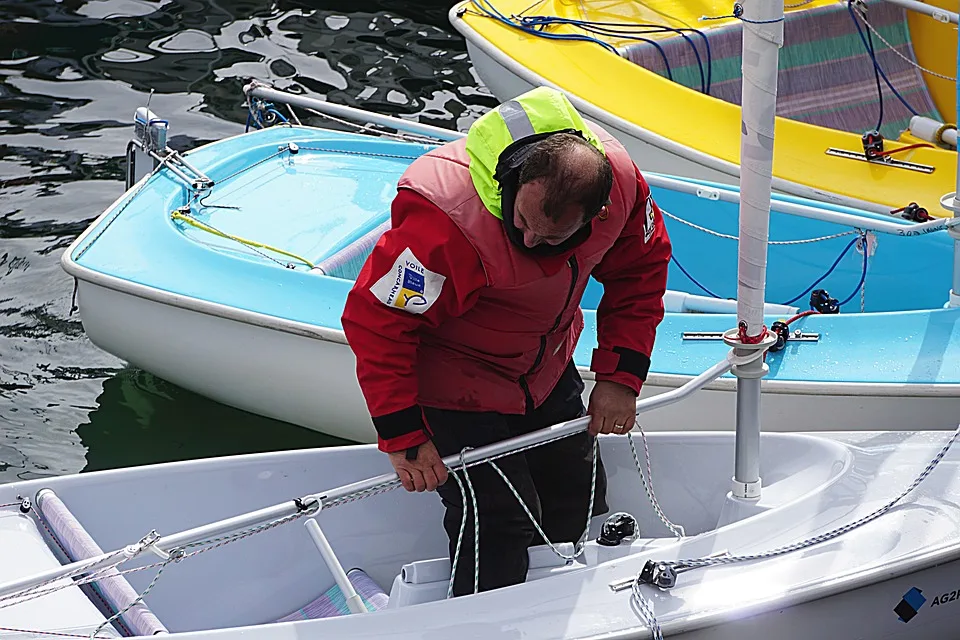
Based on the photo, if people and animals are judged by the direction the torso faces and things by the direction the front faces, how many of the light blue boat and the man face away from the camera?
0

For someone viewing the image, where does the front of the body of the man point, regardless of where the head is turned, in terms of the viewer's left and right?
facing the viewer and to the right of the viewer

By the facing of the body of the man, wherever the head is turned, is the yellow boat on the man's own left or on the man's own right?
on the man's own left
